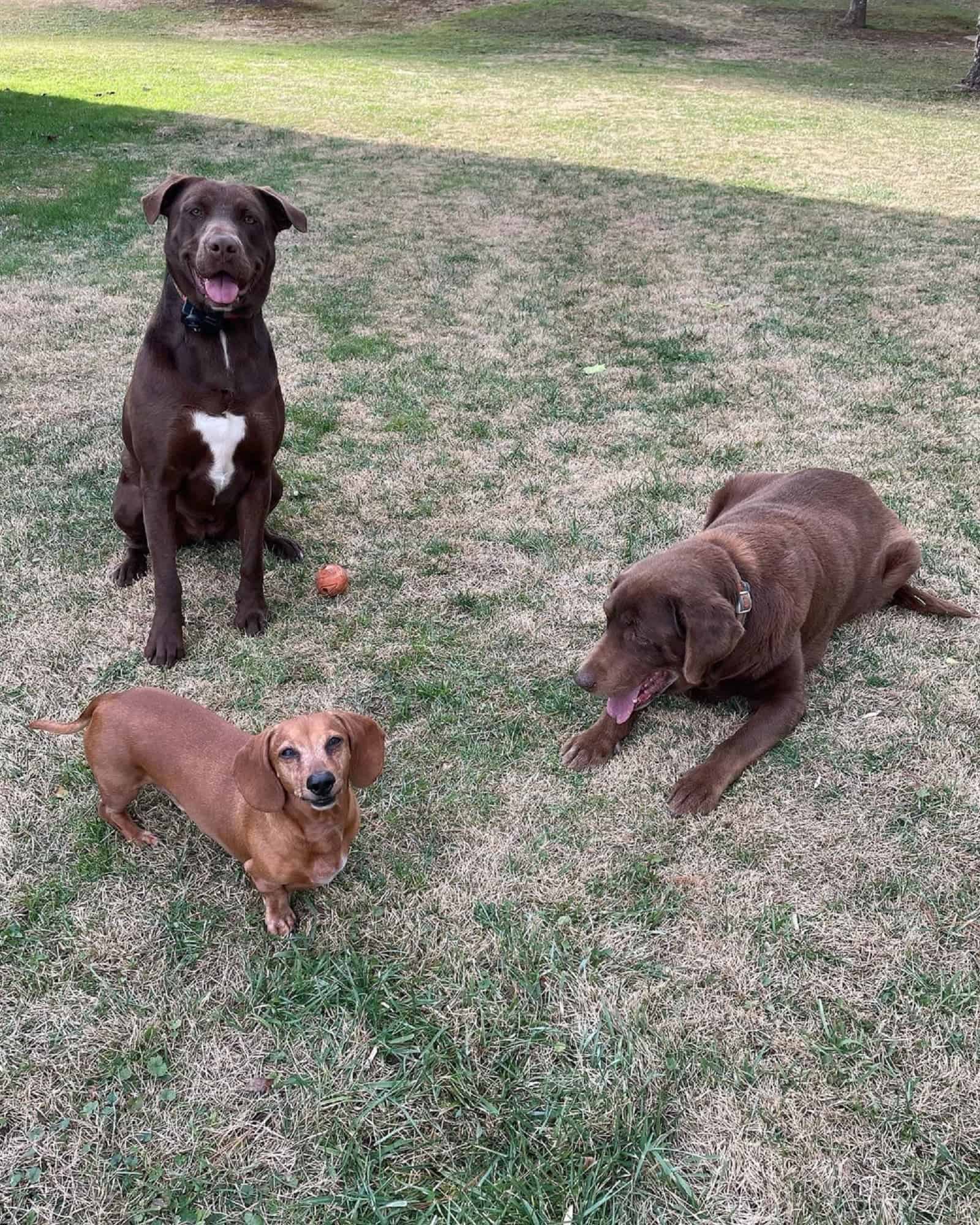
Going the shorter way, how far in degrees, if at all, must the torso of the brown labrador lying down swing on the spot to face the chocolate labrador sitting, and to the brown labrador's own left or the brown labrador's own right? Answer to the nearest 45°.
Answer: approximately 45° to the brown labrador's own right

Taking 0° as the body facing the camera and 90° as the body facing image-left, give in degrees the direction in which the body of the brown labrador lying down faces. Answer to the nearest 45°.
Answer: approximately 45°

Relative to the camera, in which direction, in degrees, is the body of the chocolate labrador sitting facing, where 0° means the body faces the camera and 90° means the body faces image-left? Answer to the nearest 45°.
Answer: approximately 0°

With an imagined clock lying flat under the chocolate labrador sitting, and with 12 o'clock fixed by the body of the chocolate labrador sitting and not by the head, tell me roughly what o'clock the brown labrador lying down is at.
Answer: The brown labrador lying down is roughly at 10 o'clock from the chocolate labrador sitting.
